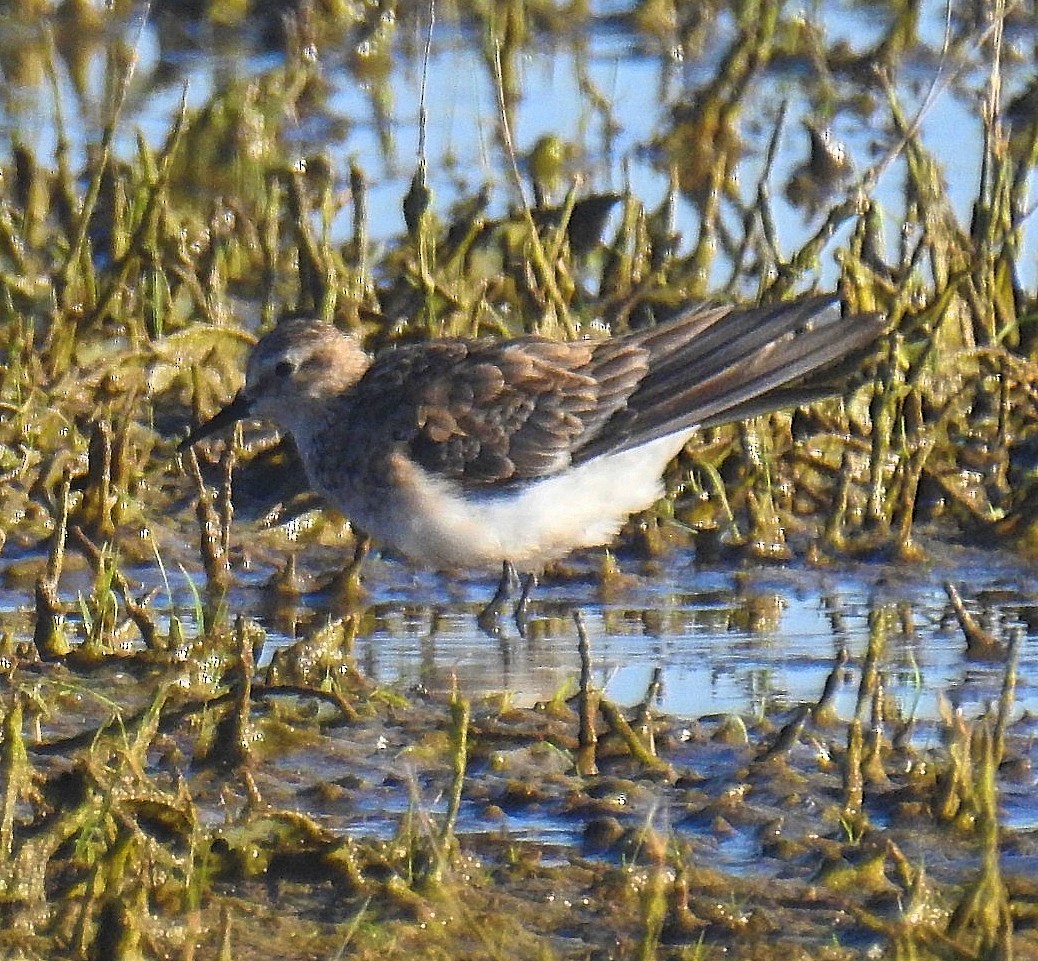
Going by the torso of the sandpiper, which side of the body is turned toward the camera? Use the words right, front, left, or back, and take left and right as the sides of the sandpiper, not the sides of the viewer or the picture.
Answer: left
